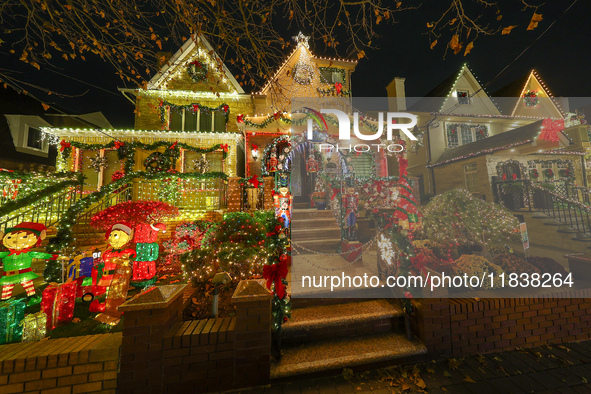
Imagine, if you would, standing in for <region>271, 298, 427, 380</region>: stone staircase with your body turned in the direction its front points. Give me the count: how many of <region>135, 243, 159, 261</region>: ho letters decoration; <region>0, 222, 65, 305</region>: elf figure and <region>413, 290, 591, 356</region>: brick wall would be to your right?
2

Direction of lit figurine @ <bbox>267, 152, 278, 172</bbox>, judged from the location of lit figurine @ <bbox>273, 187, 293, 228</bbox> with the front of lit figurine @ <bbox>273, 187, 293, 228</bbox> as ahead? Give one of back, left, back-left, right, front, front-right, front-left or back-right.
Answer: back

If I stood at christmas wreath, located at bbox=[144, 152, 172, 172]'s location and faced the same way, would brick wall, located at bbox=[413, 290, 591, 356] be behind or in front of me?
in front

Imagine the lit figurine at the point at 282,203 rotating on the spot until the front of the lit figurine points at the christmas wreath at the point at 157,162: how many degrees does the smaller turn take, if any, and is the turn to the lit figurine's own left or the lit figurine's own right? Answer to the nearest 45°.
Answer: approximately 135° to the lit figurine's own right

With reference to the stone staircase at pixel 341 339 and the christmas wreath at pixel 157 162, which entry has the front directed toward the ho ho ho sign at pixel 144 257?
the christmas wreath

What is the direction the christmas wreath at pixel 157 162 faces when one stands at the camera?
facing the viewer

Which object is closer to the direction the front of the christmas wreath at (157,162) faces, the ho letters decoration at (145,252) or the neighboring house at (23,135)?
the ho letters decoration

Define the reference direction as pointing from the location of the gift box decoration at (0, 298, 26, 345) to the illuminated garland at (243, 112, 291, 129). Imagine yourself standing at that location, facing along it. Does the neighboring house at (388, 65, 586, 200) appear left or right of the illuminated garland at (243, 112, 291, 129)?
right

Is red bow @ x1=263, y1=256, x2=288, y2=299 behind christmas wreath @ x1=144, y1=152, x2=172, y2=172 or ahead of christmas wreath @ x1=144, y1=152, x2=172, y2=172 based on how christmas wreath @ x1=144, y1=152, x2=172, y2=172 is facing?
ahead

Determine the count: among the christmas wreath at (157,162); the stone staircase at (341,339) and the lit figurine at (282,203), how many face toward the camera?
3

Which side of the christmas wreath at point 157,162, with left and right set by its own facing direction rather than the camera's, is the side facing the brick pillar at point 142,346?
front

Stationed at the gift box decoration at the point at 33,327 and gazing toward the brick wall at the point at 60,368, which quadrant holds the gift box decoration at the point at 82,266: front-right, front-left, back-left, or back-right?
back-left

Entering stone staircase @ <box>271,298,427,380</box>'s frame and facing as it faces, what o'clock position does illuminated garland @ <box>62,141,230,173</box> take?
The illuminated garland is roughly at 4 o'clock from the stone staircase.

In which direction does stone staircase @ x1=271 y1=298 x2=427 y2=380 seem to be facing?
toward the camera

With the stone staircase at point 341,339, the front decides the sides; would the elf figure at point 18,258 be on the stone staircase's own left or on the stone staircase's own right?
on the stone staircase's own right
